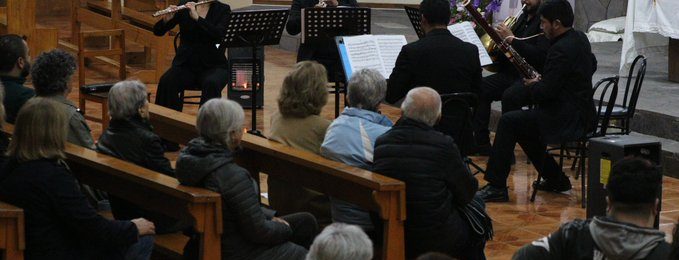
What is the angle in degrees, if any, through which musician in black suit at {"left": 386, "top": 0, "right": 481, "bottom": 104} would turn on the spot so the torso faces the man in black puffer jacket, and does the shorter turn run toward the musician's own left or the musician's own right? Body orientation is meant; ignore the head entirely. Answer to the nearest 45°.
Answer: approximately 180°

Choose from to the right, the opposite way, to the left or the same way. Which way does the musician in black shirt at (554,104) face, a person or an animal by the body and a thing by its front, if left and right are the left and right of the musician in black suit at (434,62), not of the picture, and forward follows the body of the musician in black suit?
to the left

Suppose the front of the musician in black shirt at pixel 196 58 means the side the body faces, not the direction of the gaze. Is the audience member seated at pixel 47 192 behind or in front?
in front

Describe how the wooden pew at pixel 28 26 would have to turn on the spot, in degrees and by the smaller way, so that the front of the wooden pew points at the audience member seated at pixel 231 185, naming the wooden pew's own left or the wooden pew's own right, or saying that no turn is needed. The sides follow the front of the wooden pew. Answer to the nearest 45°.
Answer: approximately 135° to the wooden pew's own right

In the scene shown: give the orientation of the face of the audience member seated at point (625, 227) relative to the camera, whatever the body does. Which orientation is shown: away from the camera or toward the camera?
away from the camera

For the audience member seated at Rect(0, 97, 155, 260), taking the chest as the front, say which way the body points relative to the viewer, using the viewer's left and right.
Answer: facing away from the viewer and to the right of the viewer

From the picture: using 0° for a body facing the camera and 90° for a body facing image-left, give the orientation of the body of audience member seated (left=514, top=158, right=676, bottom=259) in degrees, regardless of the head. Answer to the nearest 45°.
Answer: approximately 180°

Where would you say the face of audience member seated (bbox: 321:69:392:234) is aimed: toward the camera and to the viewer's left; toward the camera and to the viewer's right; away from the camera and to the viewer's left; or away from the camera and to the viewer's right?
away from the camera and to the viewer's right

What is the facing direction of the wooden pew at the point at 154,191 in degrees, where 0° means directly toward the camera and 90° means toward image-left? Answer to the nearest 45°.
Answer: approximately 225°

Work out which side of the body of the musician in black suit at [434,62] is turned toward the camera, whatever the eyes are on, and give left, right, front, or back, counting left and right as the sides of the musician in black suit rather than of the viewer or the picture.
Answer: back
